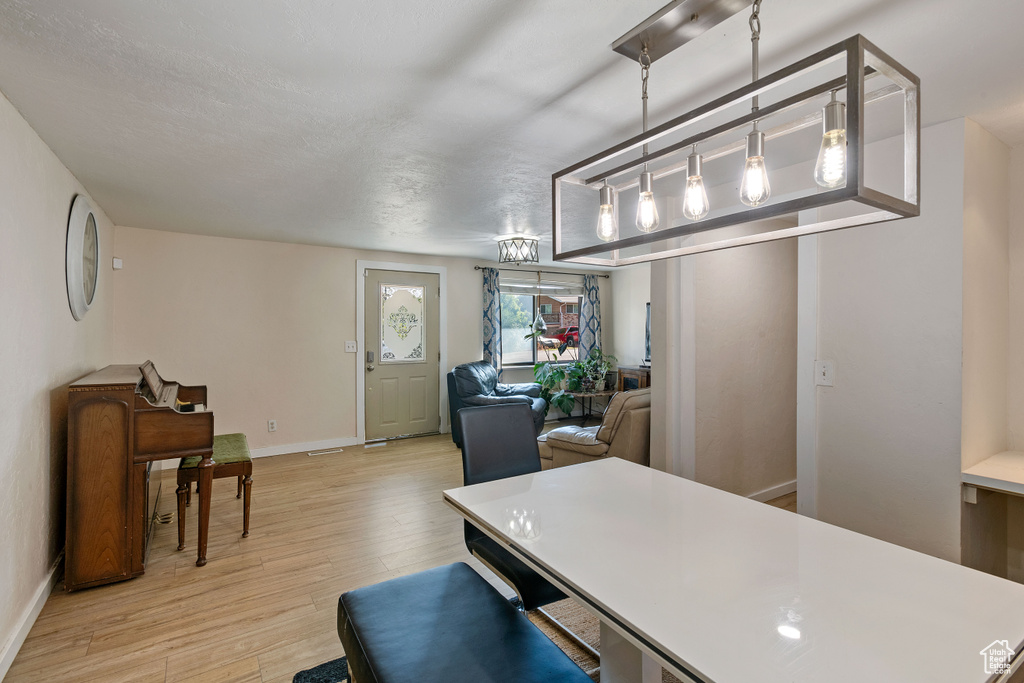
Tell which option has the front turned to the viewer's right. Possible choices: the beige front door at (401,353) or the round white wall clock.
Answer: the round white wall clock

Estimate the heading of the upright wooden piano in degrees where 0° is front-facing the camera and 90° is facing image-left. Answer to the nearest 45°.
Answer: approximately 270°

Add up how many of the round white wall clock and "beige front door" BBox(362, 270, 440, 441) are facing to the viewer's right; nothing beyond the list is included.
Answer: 1

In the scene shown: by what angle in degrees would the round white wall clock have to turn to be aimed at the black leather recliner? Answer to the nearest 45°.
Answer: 0° — it already faces it

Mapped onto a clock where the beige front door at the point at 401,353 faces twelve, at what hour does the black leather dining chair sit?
The black leather dining chair is roughly at 12 o'clock from the beige front door.

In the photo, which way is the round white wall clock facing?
to the viewer's right

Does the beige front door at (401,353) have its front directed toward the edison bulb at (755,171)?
yes

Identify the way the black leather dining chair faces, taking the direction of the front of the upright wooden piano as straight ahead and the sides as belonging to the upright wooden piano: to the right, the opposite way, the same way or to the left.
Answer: to the right

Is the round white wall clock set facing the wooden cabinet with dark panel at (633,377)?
yes

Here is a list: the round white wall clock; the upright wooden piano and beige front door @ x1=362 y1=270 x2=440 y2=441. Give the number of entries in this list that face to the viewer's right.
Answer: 2

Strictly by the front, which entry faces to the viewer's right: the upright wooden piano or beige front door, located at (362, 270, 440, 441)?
the upright wooden piano

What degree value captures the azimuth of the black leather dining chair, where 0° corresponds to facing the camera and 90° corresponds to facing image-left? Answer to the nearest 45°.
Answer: approximately 315°

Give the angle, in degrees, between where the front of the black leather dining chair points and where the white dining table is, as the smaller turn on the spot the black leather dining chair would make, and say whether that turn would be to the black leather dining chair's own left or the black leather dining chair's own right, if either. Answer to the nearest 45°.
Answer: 0° — it already faces it

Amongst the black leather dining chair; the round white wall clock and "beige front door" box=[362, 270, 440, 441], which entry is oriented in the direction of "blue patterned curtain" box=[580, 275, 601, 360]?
the round white wall clock
